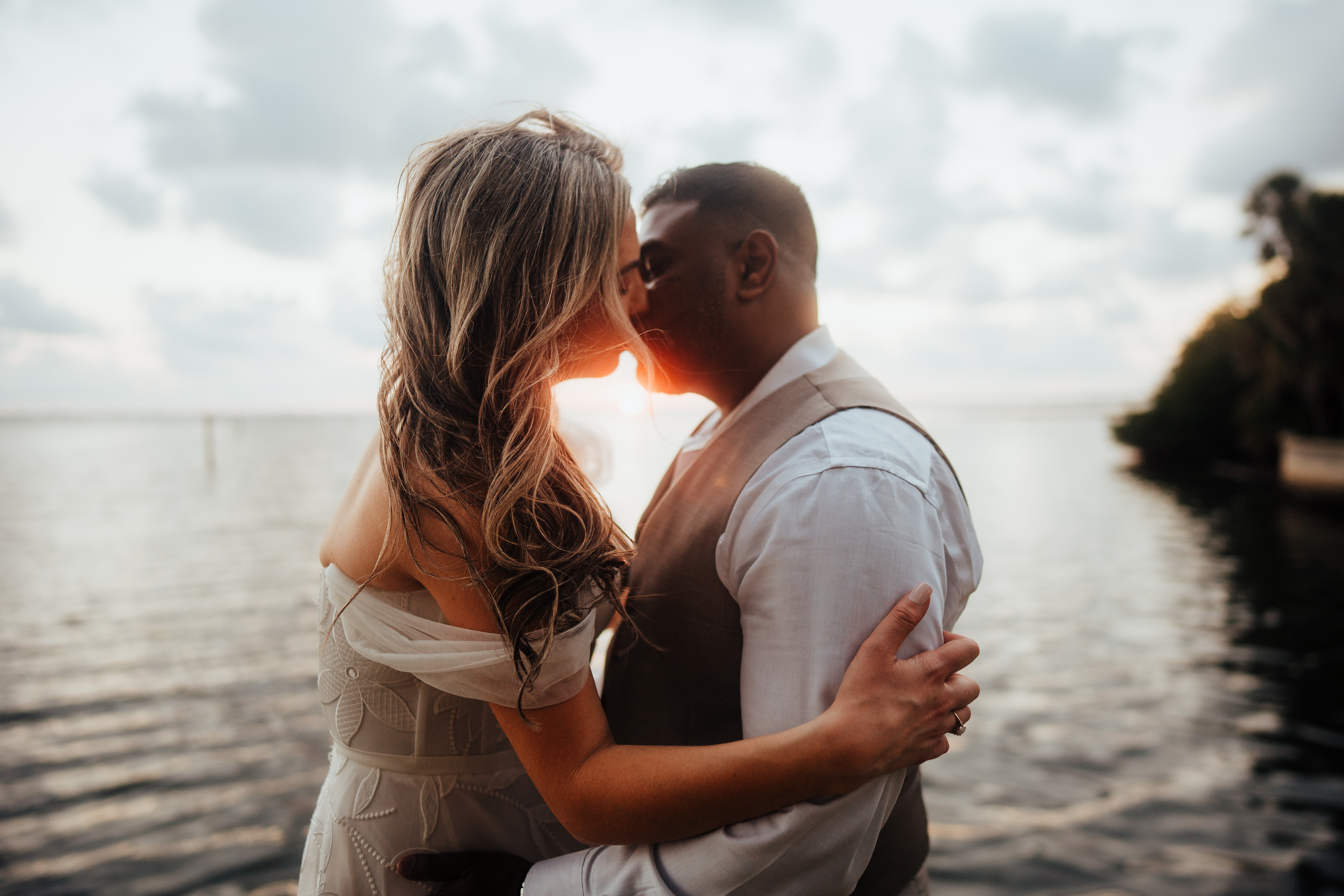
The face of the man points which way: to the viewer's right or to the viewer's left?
to the viewer's left

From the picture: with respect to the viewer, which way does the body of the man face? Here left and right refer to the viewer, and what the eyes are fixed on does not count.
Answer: facing to the left of the viewer
